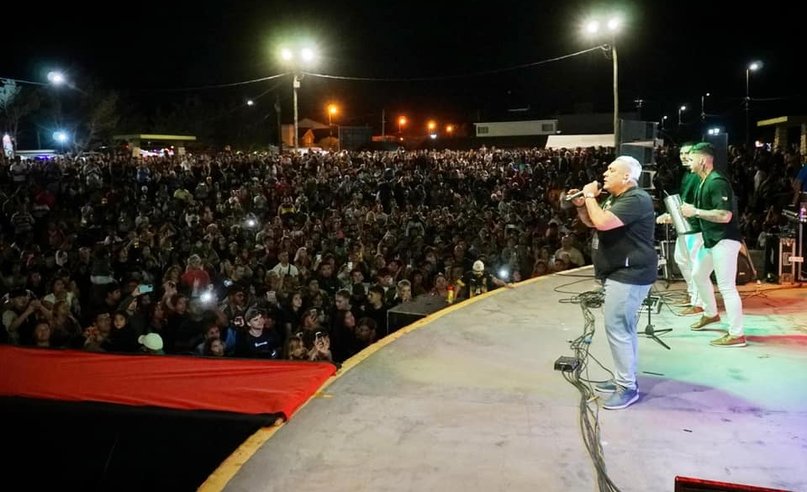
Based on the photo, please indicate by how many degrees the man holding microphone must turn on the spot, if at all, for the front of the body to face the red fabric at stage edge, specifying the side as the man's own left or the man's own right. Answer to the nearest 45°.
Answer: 0° — they already face it

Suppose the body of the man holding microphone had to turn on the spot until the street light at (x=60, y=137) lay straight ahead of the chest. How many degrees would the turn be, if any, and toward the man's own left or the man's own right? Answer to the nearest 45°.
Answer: approximately 45° to the man's own right

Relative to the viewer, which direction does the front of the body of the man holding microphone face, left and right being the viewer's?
facing to the left of the viewer

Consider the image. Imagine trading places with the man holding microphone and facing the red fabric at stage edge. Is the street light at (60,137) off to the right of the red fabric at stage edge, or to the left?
right
